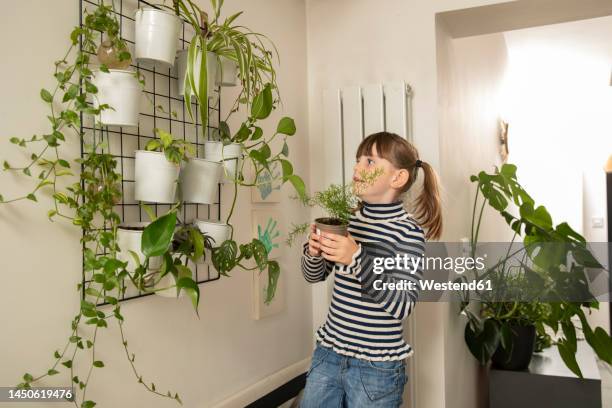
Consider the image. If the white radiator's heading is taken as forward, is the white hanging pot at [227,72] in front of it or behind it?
in front

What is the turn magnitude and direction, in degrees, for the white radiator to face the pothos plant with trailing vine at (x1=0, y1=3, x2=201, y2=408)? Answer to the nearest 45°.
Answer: approximately 45° to its right

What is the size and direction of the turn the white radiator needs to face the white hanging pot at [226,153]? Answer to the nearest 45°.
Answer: approximately 45° to its right

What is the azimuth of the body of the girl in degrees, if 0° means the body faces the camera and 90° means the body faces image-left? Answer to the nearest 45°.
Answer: approximately 45°

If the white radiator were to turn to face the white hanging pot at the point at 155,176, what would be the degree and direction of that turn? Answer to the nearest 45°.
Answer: approximately 45° to its right

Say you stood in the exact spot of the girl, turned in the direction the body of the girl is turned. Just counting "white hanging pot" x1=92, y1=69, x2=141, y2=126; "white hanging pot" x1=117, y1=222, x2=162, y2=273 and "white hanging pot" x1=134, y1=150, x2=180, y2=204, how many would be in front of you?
3

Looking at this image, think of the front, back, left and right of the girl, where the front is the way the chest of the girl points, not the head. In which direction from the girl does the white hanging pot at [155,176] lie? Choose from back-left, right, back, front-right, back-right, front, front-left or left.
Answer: front

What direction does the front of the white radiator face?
toward the camera

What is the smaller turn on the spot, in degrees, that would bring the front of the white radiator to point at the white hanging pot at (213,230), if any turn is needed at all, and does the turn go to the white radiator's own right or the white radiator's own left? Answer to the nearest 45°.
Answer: approximately 45° to the white radiator's own right

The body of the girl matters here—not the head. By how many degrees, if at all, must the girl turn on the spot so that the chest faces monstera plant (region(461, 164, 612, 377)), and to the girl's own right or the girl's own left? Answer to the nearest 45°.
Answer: approximately 180°

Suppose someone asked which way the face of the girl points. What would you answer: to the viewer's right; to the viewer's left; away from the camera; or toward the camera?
to the viewer's left

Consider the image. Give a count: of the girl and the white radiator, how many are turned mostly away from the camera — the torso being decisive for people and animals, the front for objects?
0

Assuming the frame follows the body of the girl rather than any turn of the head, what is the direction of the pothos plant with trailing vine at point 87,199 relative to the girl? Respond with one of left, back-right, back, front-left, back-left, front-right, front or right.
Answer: front
